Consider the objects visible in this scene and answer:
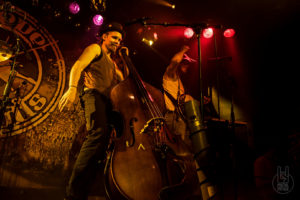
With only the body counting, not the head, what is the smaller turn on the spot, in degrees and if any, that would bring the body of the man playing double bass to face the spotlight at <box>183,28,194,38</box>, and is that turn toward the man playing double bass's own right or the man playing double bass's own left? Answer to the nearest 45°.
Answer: approximately 90° to the man playing double bass's own left

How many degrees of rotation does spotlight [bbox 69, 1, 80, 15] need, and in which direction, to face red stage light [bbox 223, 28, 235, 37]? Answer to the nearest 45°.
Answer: approximately 90° to its left

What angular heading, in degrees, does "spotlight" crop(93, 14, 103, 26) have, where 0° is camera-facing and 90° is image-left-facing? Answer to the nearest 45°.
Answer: approximately 0°

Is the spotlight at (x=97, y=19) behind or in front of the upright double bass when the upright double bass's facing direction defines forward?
behind

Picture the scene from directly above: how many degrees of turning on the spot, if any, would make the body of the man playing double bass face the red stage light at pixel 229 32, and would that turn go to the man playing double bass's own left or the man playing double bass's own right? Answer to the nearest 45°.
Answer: approximately 90° to the man playing double bass's own left

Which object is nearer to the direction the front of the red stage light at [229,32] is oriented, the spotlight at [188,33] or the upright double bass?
the upright double bass

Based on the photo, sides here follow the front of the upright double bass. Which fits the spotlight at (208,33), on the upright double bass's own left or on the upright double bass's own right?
on the upright double bass's own left

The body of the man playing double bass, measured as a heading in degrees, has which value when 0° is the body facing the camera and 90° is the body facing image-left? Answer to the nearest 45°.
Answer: approximately 315°
